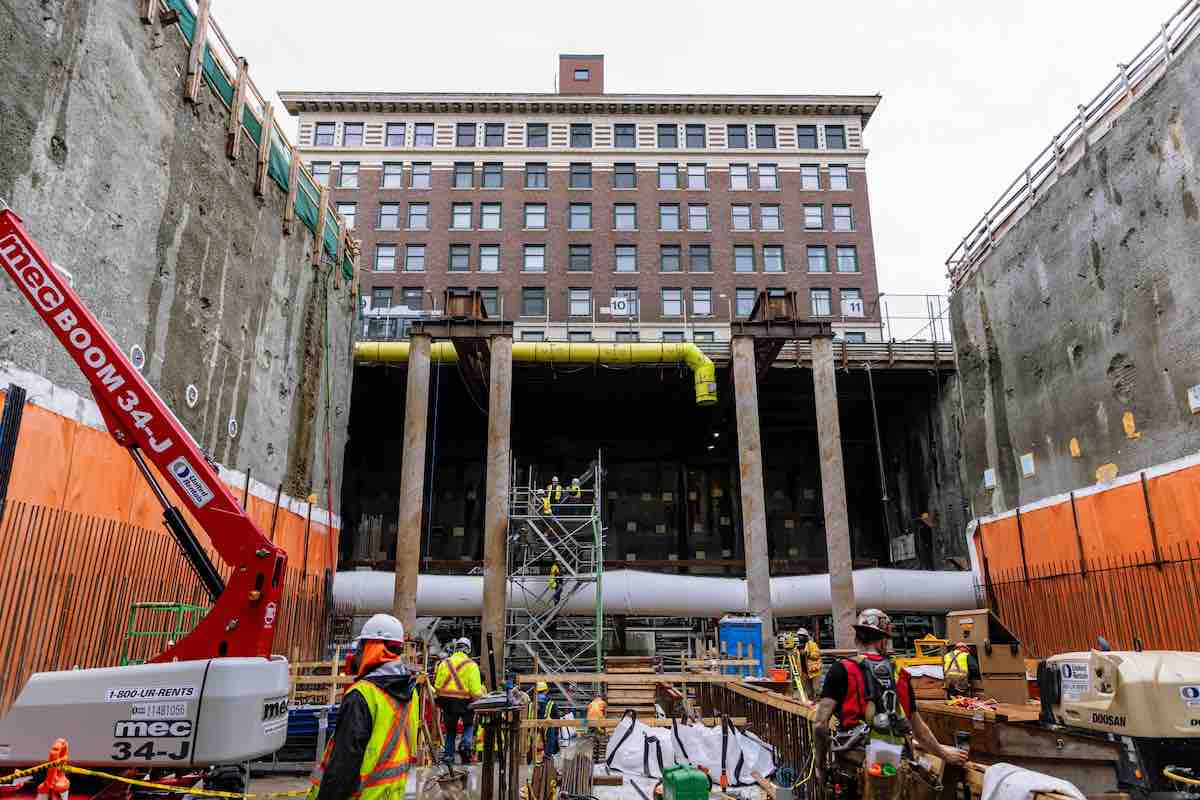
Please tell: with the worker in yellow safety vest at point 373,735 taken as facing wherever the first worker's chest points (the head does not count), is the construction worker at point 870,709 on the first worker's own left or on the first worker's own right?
on the first worker's own right

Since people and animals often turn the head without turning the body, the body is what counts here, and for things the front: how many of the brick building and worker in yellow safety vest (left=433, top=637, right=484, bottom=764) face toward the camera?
1

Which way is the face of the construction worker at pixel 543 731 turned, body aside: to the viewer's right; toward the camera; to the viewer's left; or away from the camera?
away from the camera

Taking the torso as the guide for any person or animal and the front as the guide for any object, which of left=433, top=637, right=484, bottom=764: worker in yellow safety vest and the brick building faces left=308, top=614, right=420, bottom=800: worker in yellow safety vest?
the brick building

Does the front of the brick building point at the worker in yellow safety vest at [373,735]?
yes

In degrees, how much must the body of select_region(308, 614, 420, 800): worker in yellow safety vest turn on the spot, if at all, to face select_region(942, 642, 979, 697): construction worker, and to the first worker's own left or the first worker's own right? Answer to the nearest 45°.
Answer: approximately 90° to the first worker's own right

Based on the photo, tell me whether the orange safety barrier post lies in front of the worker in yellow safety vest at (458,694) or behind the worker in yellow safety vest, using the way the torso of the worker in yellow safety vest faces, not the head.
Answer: behind

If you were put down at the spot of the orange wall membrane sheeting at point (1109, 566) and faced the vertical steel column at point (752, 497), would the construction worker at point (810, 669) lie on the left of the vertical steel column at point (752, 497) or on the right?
left

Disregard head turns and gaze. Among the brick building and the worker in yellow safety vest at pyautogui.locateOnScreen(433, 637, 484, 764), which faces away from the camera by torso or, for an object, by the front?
the worker in yellow safety vest

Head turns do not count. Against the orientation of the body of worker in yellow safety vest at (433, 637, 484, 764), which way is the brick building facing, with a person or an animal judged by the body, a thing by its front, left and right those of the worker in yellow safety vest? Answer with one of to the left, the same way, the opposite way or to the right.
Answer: the opposite way

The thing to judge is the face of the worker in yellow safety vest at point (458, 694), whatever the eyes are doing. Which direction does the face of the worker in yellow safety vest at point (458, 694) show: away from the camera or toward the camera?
away from the camera

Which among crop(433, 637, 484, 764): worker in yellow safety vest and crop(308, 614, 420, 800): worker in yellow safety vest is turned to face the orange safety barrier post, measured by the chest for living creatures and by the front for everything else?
crop(308, 614, 420, 800): worker in yellow safety vest

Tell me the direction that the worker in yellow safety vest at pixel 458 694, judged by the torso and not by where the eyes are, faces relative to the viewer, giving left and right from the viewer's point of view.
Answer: facing away from the viewer

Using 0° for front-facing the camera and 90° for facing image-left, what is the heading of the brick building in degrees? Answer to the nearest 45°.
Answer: approximately 0°
